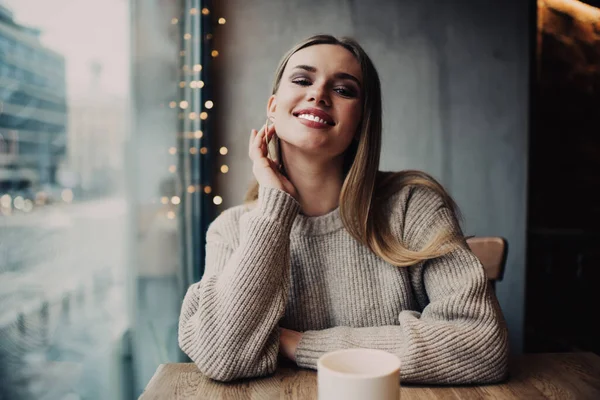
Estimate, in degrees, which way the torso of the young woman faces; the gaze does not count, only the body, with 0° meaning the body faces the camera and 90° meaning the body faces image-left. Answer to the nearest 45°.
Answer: approximately 0°

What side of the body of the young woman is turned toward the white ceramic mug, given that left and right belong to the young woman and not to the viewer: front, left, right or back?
front

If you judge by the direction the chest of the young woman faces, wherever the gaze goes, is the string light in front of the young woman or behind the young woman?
behind
